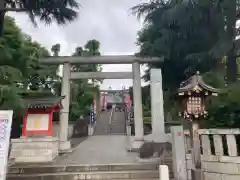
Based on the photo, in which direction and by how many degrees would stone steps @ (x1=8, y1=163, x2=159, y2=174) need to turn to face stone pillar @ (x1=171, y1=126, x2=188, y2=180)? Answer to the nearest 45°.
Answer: approximately 45° to its left

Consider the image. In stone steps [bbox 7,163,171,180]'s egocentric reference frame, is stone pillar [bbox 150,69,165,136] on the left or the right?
on its left

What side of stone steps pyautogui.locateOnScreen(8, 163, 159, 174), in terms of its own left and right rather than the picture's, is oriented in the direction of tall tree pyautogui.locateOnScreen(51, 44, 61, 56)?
back

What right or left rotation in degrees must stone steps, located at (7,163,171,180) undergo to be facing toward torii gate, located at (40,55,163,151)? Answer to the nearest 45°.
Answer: approximately 180°

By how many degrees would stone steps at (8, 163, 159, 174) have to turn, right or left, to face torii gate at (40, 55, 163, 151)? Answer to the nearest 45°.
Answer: approximately 180°

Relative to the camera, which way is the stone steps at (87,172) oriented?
toward the camera

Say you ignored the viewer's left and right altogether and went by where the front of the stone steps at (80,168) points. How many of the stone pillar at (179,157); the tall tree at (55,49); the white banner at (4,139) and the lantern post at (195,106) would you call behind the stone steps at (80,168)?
1

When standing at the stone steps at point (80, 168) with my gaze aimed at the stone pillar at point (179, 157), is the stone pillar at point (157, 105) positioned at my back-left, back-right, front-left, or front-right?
front-left

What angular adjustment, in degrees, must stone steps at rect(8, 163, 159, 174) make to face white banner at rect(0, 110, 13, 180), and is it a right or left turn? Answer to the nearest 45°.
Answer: approximately 45° to its right
